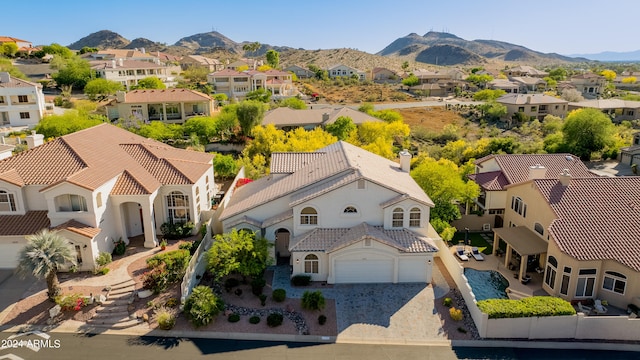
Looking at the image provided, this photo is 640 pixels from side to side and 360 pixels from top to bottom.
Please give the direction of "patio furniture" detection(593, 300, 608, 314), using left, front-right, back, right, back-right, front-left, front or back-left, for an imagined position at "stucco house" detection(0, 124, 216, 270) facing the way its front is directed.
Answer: front-left

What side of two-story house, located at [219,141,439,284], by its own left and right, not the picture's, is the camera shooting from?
front

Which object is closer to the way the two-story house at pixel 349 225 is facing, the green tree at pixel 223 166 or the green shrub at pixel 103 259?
the green shrub

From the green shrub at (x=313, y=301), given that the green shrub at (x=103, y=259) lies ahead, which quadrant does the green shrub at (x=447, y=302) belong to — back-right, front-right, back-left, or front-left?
back-right

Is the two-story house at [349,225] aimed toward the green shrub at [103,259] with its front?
no

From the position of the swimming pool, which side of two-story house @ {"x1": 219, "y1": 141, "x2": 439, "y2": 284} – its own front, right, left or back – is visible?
left

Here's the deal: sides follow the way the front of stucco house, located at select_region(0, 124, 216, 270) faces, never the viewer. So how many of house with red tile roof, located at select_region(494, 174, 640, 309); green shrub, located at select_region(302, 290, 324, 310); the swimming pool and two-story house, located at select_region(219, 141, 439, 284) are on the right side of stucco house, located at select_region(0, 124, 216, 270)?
0

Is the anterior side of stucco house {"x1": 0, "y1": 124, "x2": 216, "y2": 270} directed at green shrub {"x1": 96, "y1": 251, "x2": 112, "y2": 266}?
yes

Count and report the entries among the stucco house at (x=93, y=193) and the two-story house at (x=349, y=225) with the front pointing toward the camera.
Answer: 2

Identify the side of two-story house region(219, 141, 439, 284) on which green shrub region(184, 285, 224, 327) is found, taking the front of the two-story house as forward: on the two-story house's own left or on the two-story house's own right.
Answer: on the two-story house's own right

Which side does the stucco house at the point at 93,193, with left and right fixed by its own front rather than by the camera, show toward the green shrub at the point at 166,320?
front

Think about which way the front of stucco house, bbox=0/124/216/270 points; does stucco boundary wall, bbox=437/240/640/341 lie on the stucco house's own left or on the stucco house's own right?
on the stucco house's own left

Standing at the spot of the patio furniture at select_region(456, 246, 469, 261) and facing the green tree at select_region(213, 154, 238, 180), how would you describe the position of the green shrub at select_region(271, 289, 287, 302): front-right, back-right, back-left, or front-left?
front-left

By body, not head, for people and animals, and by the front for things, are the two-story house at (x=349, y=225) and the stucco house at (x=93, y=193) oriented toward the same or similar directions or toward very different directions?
same or similar directions

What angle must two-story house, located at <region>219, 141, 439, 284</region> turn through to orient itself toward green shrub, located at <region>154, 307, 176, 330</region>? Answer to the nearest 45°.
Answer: approximately 45° to its right

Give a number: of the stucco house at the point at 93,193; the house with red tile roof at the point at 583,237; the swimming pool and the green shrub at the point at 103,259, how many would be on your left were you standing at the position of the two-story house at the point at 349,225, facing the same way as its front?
2

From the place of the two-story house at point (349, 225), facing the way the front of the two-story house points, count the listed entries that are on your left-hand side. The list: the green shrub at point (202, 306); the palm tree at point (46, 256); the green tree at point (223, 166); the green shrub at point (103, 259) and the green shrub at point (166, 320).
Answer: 0

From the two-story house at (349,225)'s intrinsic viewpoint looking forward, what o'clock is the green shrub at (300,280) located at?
The green shrub is roughly at 2 o'clock from the two-story house.

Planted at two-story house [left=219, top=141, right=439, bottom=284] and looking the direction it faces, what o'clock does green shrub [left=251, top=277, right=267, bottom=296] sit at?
The green shrub is roughly at 2 o'clock from the two-story house.

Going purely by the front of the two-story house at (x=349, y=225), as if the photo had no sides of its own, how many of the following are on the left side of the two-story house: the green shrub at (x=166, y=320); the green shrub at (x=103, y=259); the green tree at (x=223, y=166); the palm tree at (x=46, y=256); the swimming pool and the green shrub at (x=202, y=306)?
1
